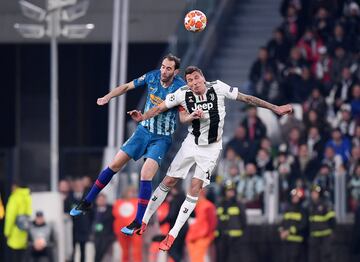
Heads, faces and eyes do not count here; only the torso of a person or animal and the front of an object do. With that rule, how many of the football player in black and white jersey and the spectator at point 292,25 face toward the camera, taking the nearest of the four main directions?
2

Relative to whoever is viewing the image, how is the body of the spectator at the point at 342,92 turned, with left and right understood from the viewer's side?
facing the viewer and to the left of the viewer

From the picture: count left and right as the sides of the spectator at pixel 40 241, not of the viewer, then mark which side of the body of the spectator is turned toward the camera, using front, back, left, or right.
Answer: front

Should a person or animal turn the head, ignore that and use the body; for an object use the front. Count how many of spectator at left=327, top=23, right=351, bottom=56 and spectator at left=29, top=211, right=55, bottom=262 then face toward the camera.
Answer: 2

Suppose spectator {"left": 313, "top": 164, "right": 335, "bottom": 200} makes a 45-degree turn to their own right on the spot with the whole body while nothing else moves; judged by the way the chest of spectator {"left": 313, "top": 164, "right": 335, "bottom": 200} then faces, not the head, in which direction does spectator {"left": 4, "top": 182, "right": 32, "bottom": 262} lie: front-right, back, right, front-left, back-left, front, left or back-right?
front
